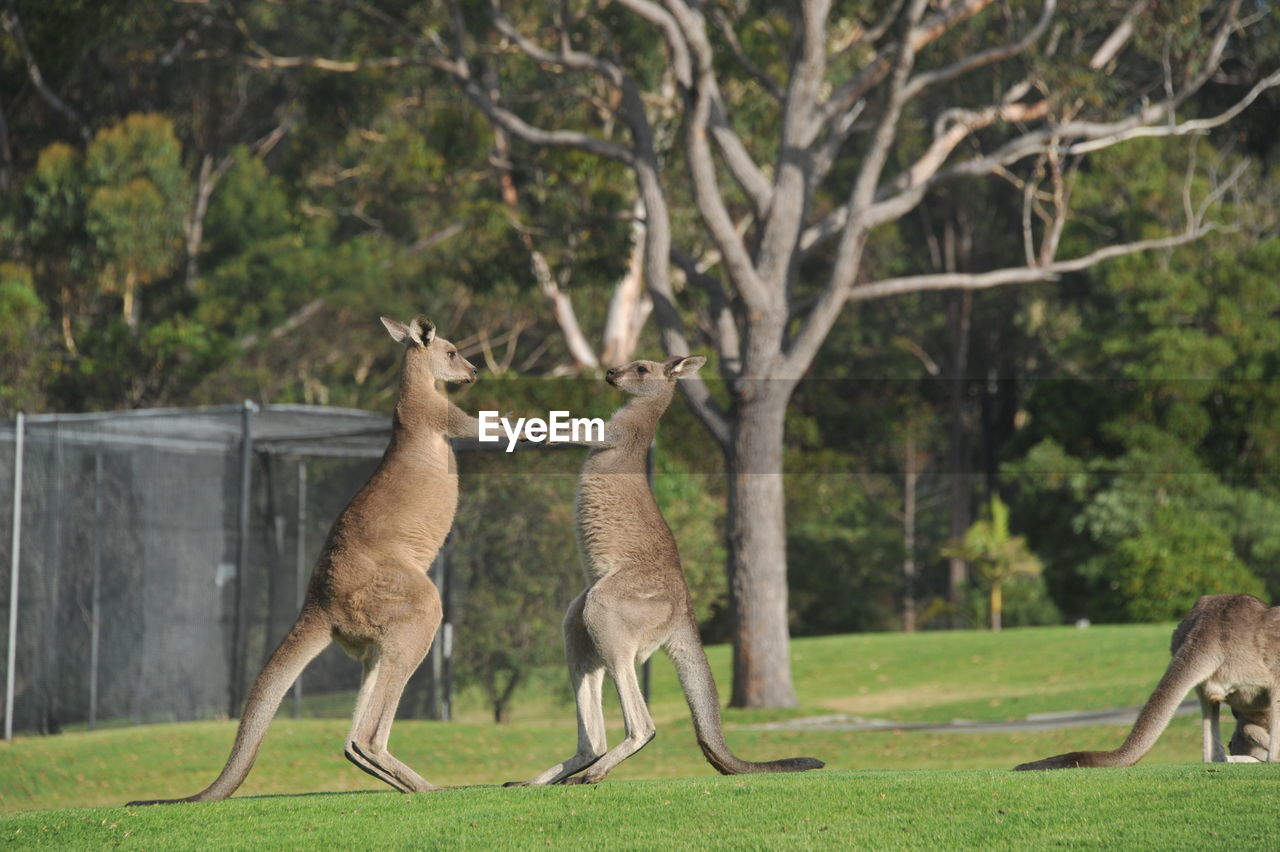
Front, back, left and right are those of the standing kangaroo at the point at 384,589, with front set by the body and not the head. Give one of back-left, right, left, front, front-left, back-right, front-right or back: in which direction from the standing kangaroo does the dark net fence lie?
left

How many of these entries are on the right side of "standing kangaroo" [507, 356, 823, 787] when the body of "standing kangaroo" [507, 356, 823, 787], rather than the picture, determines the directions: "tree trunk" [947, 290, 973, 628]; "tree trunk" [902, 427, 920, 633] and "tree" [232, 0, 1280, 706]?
3

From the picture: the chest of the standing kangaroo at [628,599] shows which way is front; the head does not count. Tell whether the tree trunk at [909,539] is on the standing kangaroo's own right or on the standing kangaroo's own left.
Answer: on the standing kangaroo's own right

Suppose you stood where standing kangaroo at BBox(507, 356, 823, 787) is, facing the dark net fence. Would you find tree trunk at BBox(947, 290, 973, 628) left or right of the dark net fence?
right

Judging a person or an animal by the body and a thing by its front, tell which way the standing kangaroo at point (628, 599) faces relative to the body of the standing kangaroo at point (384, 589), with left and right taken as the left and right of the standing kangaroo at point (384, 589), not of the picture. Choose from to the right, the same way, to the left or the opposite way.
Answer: the opposite way

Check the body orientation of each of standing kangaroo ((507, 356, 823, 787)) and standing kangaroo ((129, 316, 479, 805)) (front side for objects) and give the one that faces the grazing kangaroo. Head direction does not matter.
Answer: standing kangaroo ((129, 316, 479, 805))

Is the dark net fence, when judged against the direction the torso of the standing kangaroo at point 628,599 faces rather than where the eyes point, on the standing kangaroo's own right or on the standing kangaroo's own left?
on the standing kangaroo's own right

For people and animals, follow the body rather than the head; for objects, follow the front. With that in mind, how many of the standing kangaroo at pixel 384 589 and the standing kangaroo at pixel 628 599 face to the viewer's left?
1

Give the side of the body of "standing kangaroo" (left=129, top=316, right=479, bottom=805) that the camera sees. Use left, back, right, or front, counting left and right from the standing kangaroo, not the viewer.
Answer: right

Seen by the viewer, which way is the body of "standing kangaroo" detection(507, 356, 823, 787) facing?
to the viewer's left

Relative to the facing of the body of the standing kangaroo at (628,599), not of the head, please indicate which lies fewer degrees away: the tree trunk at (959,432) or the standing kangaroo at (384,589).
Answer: the standing kangaroo

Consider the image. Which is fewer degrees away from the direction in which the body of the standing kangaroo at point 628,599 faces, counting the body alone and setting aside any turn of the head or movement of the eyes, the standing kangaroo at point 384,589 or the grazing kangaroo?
the standing kangaroo
